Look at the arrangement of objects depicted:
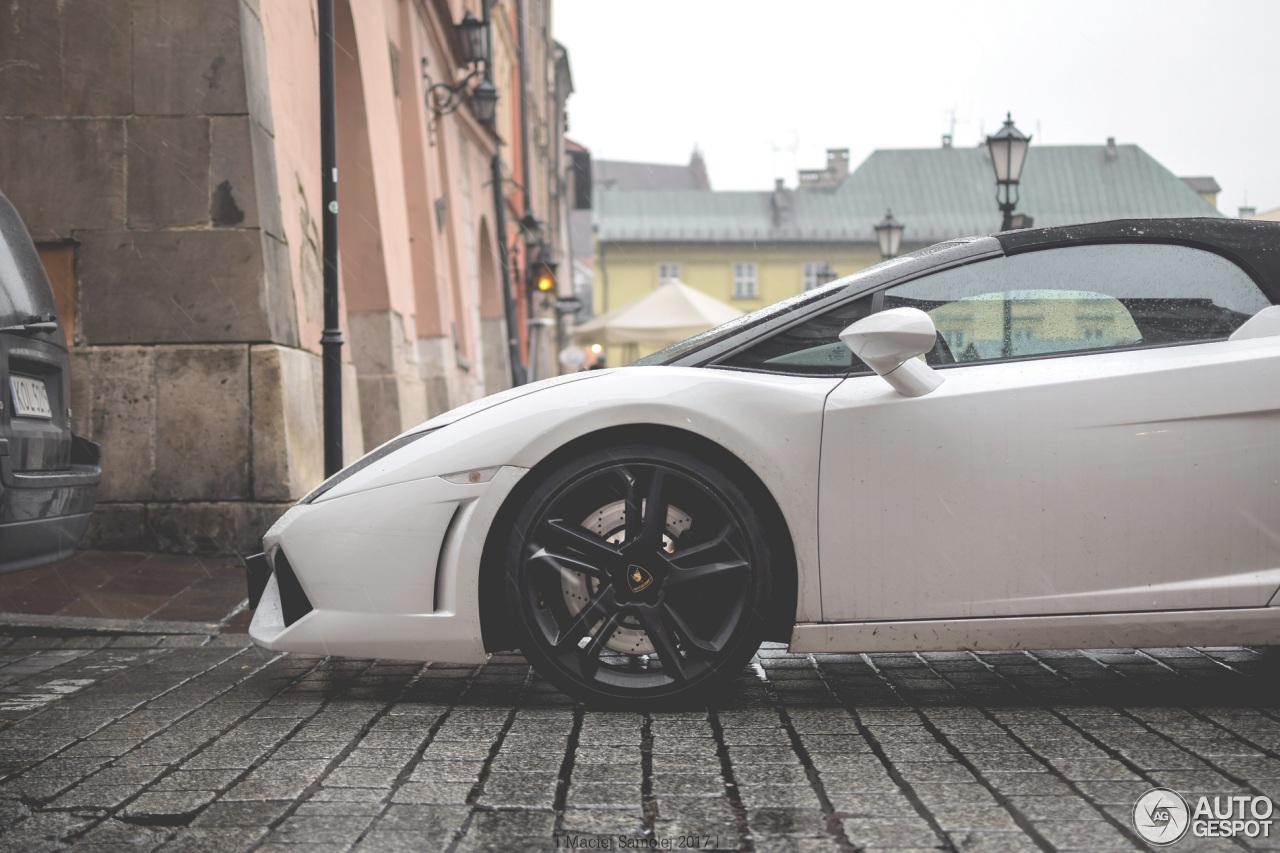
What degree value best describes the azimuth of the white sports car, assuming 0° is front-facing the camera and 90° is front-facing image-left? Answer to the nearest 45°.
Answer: approximately 90°

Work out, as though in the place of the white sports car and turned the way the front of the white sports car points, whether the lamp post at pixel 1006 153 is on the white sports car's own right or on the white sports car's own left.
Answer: on the white sports car's own right

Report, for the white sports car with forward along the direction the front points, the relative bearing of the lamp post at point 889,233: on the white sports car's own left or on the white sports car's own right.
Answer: on the white sports car's own right

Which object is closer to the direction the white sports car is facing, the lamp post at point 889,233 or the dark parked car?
the dark parked car

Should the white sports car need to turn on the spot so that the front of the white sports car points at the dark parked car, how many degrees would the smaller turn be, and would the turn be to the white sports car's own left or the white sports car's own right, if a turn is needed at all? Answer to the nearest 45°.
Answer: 0° — it already faces it
